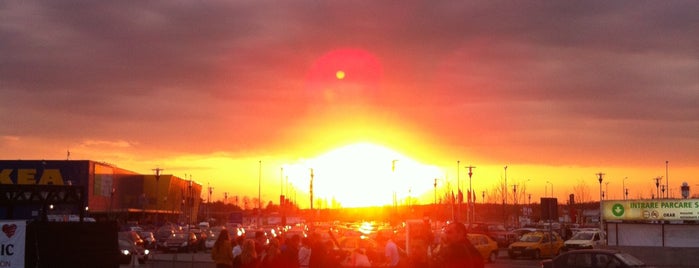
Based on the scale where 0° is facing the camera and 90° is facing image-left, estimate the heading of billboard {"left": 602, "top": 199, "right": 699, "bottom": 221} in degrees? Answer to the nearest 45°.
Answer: approximately 0°

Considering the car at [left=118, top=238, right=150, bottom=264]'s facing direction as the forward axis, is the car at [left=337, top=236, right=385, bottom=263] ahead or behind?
ahead

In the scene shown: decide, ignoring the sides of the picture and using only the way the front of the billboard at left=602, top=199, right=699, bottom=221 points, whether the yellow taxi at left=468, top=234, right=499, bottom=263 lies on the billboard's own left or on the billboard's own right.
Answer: on the billboard's own right

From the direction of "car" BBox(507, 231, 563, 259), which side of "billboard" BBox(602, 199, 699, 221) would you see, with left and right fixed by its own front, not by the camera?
right
